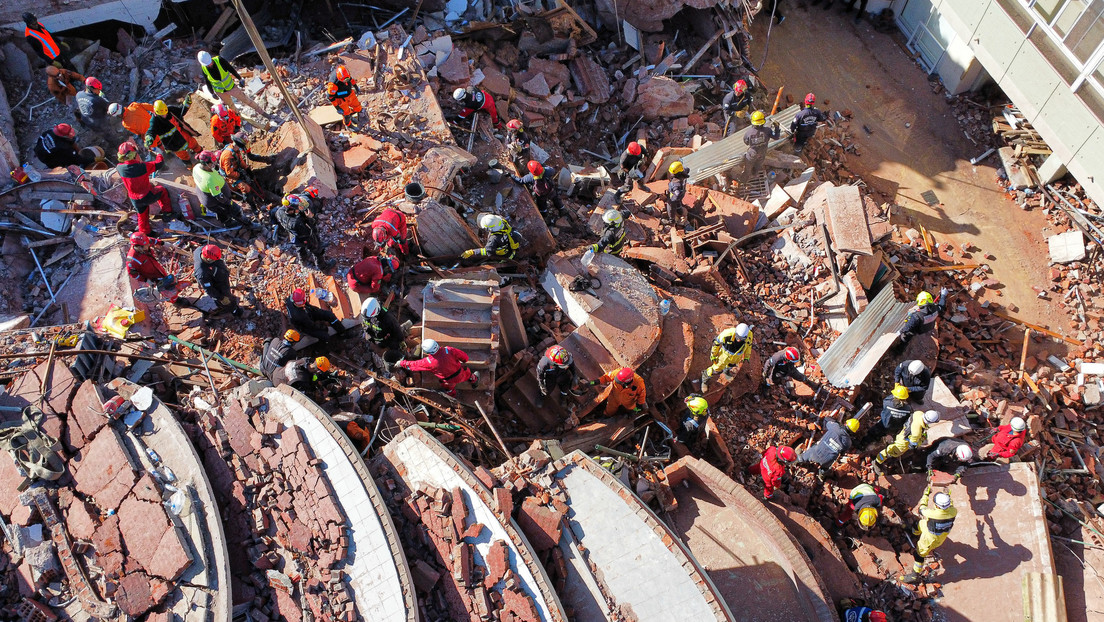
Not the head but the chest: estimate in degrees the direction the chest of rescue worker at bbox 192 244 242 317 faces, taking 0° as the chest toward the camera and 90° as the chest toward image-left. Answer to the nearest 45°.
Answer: approximately 315°

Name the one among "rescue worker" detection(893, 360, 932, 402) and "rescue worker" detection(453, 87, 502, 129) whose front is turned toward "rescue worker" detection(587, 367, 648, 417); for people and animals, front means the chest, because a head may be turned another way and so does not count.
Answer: "rescue worker" detection(893, 360, 932, 402)

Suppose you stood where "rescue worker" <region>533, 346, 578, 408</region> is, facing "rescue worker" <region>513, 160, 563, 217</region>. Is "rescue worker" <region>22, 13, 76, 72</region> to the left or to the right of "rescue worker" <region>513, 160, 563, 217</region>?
left

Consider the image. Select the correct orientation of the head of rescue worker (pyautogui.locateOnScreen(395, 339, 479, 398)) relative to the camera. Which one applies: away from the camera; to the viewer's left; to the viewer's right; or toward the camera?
to the viewer's left

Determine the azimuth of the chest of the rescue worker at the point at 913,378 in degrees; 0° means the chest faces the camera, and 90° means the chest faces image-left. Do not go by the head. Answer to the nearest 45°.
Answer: approximately 45°

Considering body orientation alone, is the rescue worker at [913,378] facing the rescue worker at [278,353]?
no
